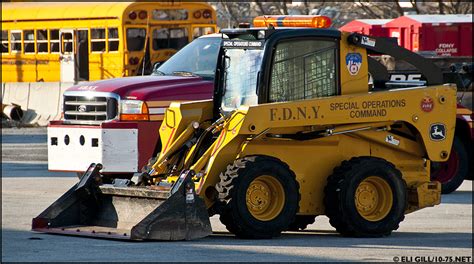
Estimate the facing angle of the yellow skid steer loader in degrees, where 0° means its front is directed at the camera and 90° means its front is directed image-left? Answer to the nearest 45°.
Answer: approximately 45°

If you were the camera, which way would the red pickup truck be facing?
facing the viewer and to the left of the viewer

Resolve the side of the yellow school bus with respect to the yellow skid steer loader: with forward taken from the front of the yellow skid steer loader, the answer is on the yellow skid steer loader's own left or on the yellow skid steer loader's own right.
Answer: on the yellow skid steer loader's own right

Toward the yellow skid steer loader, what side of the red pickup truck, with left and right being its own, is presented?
left

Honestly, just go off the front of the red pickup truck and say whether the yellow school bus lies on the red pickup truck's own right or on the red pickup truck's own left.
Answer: on the red pickup truck's own right

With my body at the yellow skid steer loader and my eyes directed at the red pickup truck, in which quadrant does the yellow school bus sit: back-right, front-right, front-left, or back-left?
front-right

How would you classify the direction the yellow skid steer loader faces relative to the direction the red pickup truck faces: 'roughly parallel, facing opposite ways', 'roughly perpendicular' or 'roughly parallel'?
roughly parallel
